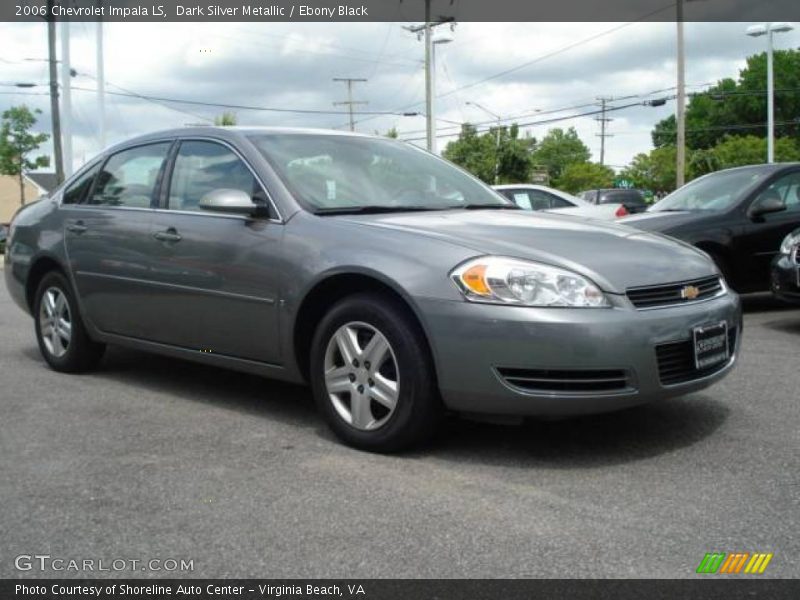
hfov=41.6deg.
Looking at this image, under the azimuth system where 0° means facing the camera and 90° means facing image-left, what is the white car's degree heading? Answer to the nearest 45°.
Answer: approximately 90°

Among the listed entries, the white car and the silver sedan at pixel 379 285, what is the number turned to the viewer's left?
1

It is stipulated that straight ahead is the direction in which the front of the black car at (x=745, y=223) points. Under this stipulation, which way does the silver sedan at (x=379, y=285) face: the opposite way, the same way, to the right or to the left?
to the left

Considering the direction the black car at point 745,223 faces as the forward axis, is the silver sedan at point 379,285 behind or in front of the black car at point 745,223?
in front

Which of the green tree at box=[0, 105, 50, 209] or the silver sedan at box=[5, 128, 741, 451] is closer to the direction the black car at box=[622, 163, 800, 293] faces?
the silver sedan

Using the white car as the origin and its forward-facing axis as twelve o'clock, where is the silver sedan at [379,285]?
The silver sedan is roughly at 9 o'clock from the white car.

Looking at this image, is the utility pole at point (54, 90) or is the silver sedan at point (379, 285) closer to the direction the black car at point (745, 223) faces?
the silver sedan

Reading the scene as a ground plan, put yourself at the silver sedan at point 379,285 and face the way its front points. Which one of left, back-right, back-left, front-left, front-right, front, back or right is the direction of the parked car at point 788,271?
left
